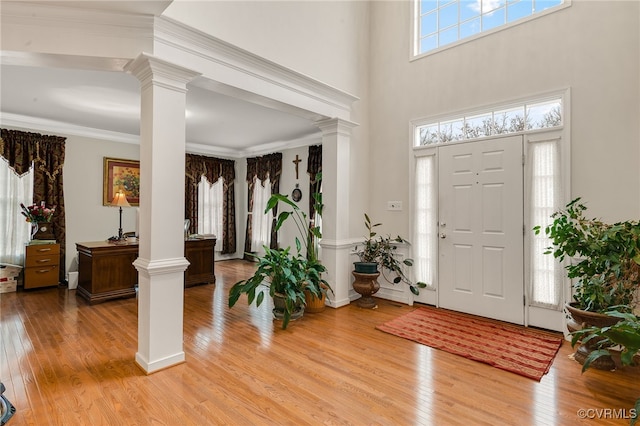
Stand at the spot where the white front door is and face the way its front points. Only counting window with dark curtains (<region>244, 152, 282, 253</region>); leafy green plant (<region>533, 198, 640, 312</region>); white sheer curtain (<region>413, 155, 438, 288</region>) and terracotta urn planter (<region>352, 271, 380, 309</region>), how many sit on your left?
1

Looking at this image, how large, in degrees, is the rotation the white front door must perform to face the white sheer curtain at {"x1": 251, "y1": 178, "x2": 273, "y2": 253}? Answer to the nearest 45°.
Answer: approximately 90° to its right

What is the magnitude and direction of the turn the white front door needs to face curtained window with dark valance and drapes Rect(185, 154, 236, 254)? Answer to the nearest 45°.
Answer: approximately 45° to its right

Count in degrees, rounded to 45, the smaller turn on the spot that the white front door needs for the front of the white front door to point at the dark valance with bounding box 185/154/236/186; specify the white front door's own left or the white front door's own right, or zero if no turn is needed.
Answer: approximately 45° to the white front door's own right

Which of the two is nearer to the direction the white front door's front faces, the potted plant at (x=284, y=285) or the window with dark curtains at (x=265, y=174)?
the potted plant

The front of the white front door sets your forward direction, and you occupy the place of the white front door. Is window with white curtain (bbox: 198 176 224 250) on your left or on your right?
on your right

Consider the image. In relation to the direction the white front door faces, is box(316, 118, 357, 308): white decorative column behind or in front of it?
in front

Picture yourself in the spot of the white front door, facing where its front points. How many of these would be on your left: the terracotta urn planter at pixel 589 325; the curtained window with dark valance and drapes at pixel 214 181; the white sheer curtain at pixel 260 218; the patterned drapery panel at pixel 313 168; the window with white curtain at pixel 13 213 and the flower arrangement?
1

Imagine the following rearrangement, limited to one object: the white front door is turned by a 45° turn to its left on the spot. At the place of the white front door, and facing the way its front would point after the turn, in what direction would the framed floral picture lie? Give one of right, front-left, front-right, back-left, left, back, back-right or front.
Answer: right

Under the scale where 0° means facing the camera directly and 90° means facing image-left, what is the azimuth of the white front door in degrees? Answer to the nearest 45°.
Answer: approximately 45°

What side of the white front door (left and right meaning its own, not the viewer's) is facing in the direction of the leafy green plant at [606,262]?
left

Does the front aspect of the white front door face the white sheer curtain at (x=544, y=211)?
no

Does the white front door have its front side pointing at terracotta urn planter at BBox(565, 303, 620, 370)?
no

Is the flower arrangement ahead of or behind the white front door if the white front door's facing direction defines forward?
ahead

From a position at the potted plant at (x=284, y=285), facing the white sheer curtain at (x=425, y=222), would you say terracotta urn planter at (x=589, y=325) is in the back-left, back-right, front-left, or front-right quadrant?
front-right
